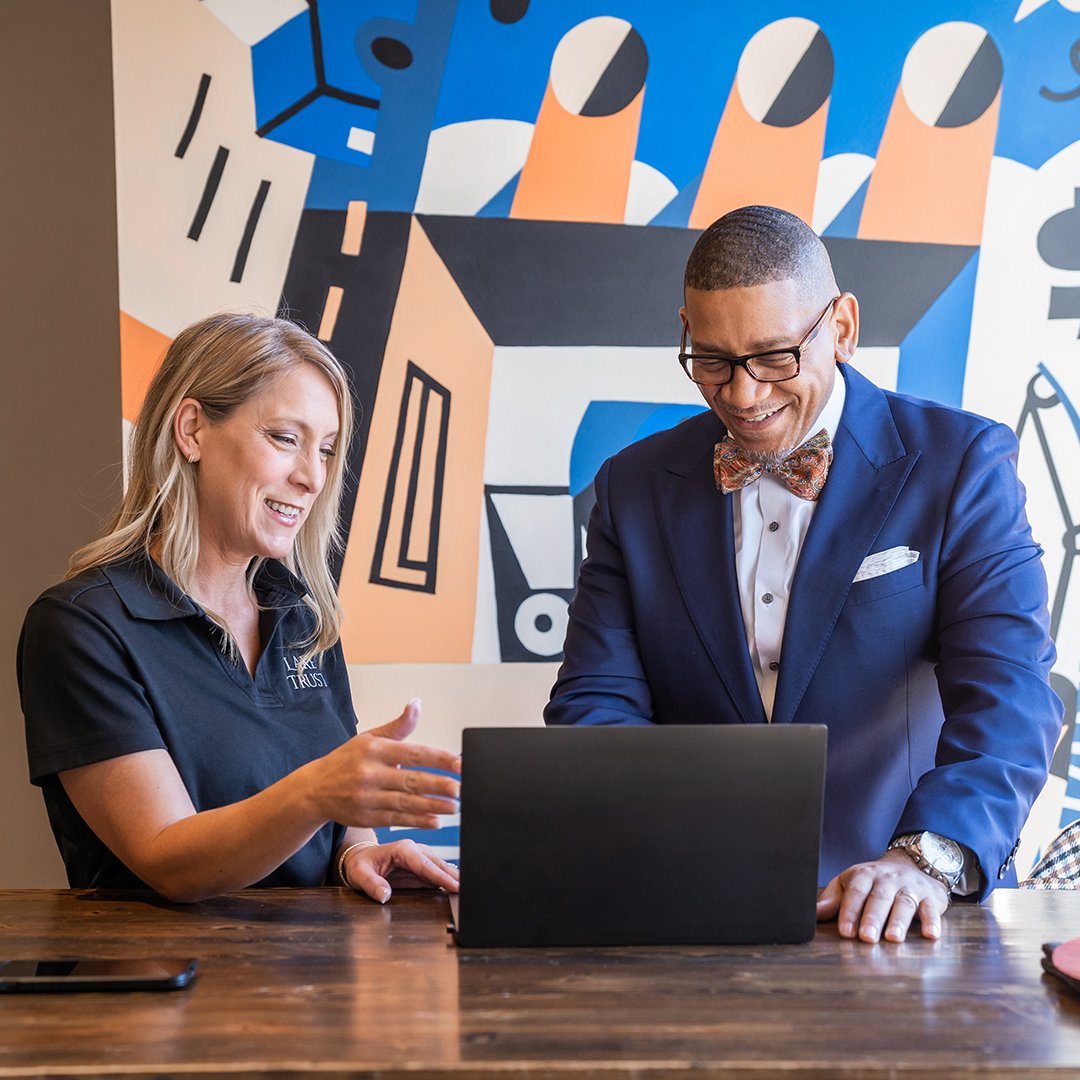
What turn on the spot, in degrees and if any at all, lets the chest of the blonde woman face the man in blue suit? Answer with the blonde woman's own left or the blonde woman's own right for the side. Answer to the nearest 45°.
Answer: approximately 45° to the blonde woman's own left

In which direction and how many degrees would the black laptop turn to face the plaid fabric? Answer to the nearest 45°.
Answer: approximately 45° to its right

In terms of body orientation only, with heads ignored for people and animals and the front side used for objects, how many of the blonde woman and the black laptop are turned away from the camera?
1

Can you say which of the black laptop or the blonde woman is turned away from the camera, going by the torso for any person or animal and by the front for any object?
the black laptop

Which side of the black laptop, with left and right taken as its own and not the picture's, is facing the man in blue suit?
front

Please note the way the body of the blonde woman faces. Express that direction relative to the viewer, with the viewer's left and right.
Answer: facing the viewer and to the right of the viewer

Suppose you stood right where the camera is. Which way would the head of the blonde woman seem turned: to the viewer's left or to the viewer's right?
to the viewer's right

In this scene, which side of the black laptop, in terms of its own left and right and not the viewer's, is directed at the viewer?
back
